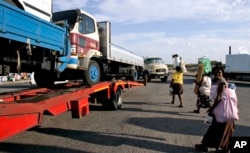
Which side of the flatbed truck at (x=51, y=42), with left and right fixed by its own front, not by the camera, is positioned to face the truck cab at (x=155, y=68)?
back

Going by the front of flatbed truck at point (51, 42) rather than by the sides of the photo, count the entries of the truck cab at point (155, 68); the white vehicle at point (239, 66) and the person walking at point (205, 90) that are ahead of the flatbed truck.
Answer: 0

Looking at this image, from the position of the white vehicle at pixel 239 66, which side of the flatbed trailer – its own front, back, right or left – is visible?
back

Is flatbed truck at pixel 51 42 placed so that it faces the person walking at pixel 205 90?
no

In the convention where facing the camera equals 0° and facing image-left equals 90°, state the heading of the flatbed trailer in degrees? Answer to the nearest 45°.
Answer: approximately 45°

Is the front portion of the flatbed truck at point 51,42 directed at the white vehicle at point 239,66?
no

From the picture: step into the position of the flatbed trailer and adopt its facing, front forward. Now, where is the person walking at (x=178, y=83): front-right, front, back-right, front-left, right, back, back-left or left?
back
